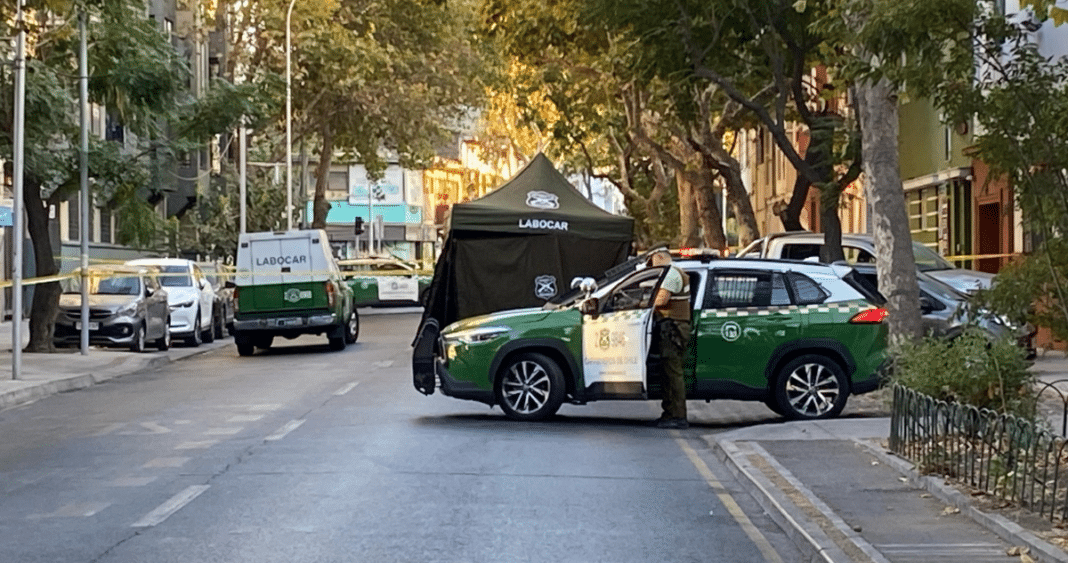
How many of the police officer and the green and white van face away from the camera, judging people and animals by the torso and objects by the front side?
1

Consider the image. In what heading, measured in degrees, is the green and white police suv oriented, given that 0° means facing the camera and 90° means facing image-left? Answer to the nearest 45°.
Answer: approximately 90°

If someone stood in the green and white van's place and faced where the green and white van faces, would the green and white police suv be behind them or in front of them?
behind

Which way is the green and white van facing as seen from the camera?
away from the camera

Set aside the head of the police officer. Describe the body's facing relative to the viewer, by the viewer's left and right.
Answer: facing to the left of the viewer

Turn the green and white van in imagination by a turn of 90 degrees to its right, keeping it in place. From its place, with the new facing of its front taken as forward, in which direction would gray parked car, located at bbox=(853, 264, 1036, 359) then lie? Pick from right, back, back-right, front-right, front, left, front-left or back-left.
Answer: front-right

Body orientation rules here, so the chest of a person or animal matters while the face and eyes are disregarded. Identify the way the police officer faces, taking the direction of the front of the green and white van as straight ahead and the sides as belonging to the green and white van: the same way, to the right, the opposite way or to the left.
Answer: to the left

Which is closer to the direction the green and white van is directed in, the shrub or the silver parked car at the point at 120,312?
the silver parked car

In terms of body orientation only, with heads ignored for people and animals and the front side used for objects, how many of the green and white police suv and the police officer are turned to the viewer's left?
2
